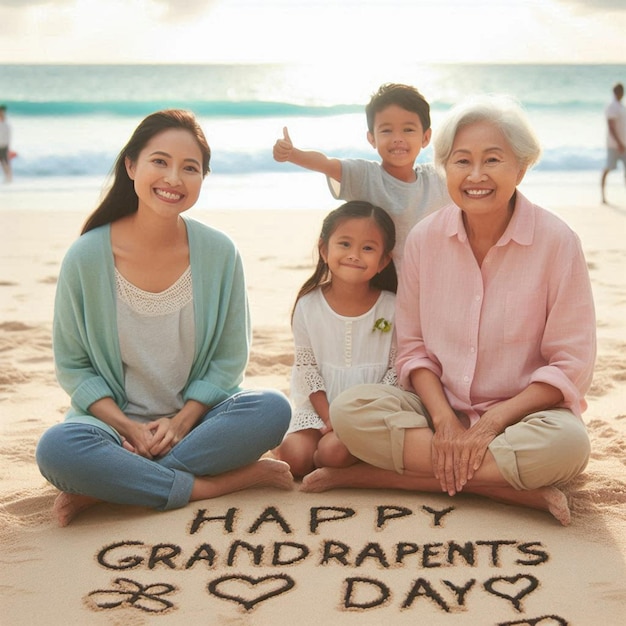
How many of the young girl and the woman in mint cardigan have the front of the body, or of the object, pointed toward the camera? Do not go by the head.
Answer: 2

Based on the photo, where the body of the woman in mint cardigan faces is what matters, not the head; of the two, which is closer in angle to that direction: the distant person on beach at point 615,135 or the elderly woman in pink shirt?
the elderly woman in pink shirt

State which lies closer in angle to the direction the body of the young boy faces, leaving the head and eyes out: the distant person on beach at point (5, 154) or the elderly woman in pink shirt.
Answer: the elderly woman in pink shirt

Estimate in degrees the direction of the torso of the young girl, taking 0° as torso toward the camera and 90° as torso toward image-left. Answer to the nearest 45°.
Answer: approximately 0°

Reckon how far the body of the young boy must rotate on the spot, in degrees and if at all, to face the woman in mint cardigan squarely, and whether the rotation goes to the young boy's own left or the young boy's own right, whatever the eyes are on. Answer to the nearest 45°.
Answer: approximately 45° to the young boy's own right

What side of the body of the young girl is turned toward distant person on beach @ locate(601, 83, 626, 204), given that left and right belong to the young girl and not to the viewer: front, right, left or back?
back

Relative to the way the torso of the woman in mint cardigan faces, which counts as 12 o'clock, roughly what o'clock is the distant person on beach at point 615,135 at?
The distant person on beach is roughly at 7 o'clock from the woman in mint cardigan.

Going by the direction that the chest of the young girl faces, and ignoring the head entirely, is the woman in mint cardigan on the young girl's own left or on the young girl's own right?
on the young girl's own right
